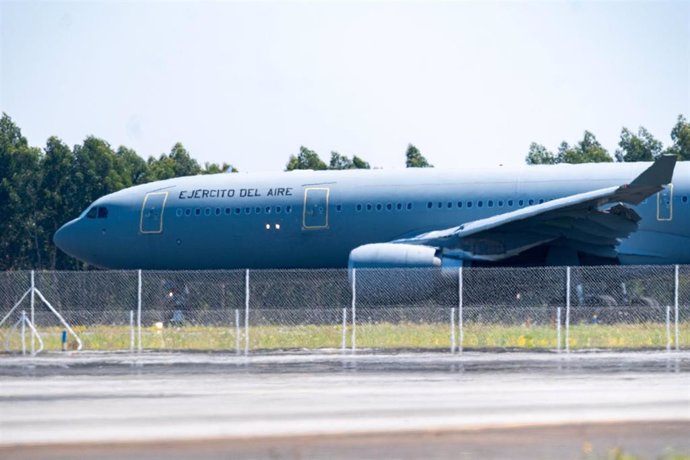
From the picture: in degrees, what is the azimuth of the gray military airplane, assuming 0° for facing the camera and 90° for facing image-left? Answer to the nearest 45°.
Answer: approximately 90°

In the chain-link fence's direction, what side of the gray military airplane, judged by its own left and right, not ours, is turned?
left
